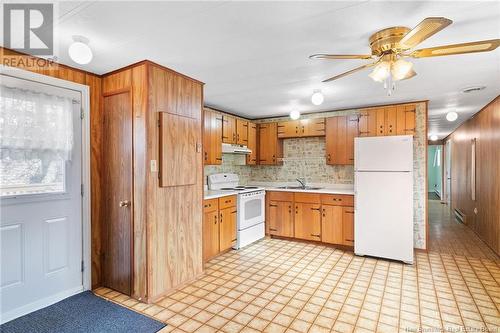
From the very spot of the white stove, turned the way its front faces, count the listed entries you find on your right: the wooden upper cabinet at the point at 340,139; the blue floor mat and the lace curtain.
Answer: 2

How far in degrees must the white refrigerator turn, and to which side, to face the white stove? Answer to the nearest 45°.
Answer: approximately 90° to its right

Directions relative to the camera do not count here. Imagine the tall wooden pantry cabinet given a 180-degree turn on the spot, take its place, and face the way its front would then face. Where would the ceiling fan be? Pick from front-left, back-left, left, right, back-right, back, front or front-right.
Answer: right

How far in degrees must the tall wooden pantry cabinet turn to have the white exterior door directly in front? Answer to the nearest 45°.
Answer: approximately 45° to its right

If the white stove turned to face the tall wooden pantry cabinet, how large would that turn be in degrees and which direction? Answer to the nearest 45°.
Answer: approximately 90° to its right

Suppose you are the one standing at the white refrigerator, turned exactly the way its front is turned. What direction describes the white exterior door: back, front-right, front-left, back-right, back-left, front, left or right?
front-right

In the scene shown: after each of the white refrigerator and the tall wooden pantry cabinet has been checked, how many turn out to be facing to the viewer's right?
0

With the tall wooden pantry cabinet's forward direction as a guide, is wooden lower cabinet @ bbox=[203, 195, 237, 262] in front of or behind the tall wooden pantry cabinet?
behind

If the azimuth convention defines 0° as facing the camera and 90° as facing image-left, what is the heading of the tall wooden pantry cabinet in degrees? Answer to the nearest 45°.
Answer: approximately 45°

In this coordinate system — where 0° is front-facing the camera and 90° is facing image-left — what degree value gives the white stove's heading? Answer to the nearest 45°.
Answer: approximately 315°

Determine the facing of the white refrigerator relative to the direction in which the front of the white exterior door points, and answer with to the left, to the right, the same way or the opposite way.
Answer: to the right

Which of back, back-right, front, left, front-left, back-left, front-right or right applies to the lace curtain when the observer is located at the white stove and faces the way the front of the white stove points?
right

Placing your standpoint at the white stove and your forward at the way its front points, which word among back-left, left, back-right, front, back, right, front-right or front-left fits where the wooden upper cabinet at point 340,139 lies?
front-left

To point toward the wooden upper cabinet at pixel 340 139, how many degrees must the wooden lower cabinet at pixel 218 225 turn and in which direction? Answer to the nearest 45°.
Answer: approximately 45° to its left

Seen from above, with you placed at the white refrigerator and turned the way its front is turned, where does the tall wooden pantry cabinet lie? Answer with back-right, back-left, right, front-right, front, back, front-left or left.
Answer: front-right

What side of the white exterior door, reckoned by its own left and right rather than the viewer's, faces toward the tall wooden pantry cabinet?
left

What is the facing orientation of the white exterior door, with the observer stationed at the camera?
facing the viewer and to the right of the viewer
